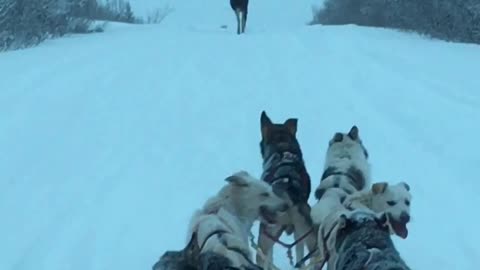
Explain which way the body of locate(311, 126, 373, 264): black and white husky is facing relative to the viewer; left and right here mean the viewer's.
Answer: facing away from the viewer

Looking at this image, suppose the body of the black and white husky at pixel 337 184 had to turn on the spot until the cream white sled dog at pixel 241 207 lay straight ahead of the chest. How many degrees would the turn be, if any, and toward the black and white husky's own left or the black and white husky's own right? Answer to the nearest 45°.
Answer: approximately 135° to the black and white husky's own left

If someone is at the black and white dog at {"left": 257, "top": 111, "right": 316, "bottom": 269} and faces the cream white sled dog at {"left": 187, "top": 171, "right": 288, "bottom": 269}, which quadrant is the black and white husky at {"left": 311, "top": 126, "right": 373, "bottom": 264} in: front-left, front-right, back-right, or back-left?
back-left
